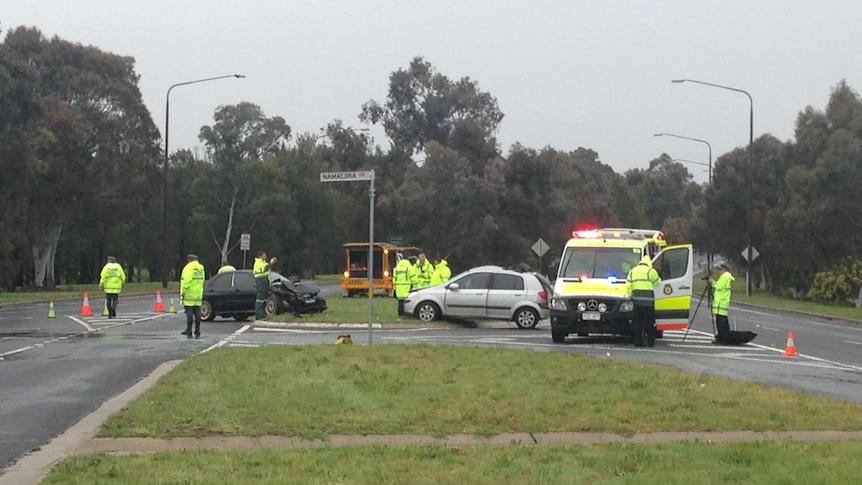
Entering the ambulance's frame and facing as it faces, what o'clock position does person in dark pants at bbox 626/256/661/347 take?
The person in dark pants is roughly at 11 o'clock from the ambulance.

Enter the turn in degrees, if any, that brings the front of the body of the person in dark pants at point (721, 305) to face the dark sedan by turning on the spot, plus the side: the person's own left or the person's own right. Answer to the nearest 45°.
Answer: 0° — they already face it

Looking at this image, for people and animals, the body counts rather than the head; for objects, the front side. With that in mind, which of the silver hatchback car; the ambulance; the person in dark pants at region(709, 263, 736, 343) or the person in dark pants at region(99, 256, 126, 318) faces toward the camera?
the ambulance

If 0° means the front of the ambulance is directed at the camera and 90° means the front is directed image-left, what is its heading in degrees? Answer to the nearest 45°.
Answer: approximately 0°

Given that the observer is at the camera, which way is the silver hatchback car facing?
facing to the left of the viewer
